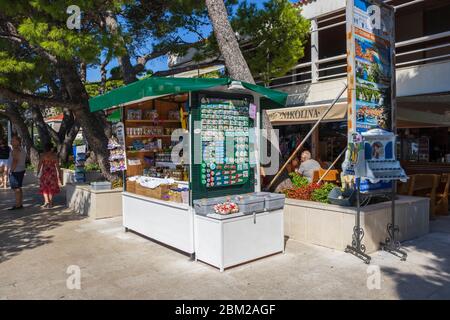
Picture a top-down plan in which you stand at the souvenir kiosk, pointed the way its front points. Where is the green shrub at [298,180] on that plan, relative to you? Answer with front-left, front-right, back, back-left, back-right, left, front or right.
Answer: back

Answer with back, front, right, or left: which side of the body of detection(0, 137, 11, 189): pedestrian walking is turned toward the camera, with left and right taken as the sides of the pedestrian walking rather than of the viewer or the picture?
back

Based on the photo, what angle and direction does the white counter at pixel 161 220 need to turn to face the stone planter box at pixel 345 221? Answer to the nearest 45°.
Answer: approximately 135° to its left

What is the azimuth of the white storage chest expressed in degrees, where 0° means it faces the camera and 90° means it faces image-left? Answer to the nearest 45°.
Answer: approximately 315°

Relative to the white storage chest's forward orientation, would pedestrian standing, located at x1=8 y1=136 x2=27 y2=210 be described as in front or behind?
behind

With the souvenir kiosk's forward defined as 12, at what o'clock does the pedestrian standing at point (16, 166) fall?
The pedestrian standing is roughly at 3 o'clock from the souvenir kiosk.
